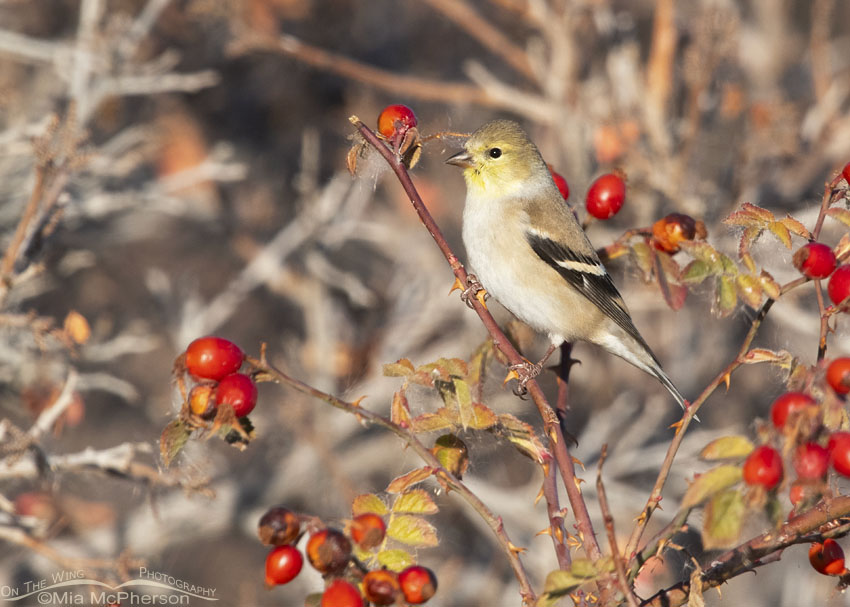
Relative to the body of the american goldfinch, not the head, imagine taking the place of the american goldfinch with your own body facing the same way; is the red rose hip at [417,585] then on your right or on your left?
on your left

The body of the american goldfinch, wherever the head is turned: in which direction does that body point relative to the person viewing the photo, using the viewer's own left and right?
facing to the left of the viewer

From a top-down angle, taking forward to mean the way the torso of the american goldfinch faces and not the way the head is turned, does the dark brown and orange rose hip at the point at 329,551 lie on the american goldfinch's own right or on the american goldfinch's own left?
on the american goldfinch's own left

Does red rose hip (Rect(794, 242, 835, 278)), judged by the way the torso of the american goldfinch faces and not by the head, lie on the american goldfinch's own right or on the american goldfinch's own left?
on the american goldfinch's own left
